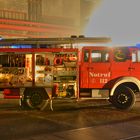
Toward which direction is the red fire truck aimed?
to the viewer's right
